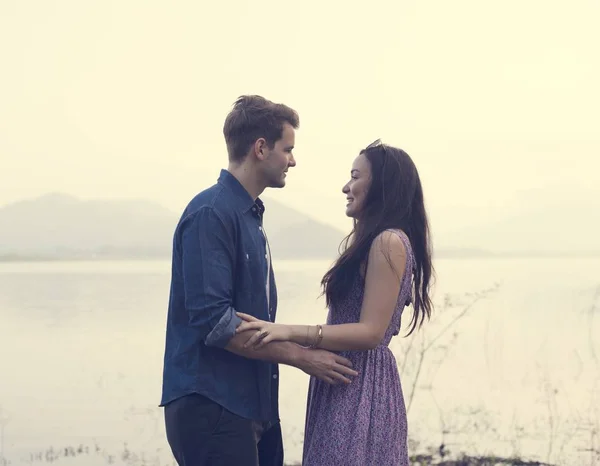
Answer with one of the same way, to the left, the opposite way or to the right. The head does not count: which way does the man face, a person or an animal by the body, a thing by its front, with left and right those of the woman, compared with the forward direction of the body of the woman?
the opposite way

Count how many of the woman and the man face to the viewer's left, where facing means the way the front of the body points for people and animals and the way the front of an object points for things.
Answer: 1

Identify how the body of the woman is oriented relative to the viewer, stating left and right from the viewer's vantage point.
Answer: facing to the left of the viewer

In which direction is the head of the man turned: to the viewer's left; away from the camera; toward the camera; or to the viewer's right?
to the viewer's right

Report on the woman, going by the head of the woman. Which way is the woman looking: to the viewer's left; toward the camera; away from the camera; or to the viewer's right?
to the viewer's left

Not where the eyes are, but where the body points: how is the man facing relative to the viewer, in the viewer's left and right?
facing to the right of the viewer
